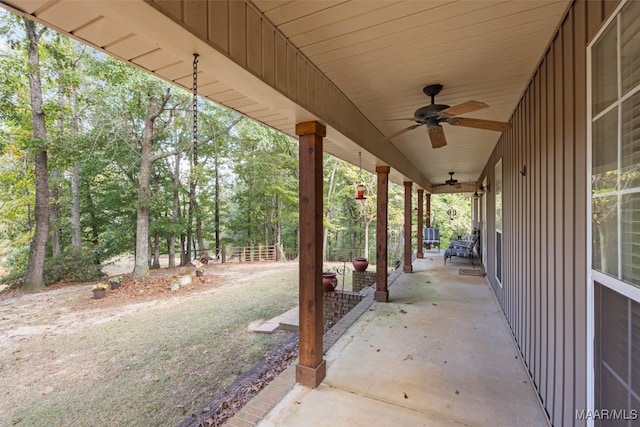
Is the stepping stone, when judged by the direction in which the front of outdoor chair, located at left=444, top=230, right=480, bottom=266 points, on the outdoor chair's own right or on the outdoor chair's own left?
on the outdoor chair's own left

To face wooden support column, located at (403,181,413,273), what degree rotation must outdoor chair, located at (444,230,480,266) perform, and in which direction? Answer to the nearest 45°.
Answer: approximately 45° to its left

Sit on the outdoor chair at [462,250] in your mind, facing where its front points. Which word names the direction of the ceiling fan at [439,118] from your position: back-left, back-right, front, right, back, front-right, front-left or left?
left

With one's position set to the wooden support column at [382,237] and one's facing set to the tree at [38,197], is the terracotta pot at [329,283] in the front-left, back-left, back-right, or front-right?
front-right

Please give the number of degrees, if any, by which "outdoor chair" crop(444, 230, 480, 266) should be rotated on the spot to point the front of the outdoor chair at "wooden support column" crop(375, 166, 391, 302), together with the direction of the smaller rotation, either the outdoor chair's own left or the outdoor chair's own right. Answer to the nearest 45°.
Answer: approximately 90° to the outdoor chair's own left

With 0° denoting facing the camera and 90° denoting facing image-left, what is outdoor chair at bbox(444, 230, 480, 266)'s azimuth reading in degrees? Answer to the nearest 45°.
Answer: approximately 90°

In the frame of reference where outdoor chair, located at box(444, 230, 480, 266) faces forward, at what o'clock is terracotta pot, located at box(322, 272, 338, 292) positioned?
The terracotta pot is roughly at 10 o'clock from the outdoor chair.

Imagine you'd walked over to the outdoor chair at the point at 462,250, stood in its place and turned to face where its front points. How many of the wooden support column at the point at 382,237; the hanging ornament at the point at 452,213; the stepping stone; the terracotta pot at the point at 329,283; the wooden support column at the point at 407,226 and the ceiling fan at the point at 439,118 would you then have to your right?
1

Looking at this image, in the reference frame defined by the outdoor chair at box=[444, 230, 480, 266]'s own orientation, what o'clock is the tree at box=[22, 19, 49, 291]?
The tree is roughly at 11 o'clock from the outdoor chair.

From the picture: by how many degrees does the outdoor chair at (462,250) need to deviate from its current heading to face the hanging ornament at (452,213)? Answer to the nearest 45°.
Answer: approximately 90° to its right

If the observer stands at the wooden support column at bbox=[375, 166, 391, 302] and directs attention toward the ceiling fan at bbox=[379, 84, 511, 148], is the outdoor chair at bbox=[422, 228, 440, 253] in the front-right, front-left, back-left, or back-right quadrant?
back-left

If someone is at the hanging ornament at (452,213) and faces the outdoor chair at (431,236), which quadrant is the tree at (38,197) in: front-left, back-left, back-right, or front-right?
front-right

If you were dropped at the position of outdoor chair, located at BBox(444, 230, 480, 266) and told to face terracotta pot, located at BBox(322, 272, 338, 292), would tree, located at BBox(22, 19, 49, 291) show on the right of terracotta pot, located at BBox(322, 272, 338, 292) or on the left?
right

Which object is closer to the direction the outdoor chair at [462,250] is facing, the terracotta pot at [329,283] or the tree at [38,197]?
the tree

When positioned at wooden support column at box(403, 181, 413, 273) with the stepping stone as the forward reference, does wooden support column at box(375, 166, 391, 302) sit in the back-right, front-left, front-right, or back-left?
front-left

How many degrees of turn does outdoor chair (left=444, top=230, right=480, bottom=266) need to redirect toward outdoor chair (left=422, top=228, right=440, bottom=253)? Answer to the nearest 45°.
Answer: approximately 90° to its right
